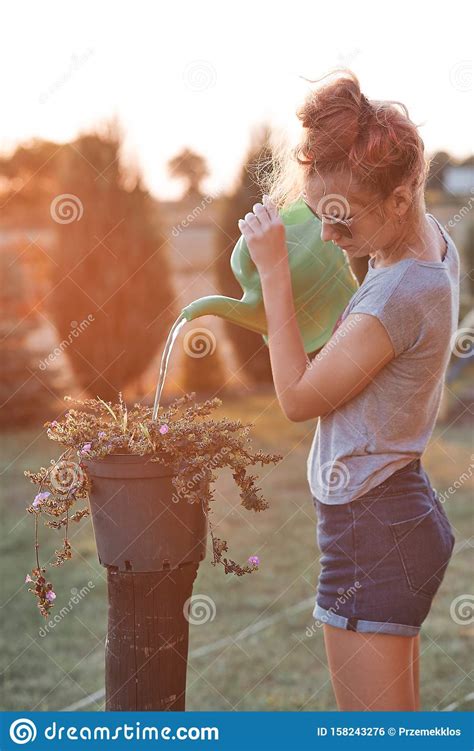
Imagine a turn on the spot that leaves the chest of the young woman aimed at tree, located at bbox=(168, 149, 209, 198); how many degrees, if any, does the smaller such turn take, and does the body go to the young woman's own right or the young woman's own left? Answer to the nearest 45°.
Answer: approximately 90° to the young woman's own right

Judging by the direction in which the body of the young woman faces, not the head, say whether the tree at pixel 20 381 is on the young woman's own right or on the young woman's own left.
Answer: on the young woman's own right

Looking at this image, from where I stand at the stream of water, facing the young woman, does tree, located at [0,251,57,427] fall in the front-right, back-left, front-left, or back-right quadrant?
back-left

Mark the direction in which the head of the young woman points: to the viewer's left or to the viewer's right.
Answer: to the viewer's left

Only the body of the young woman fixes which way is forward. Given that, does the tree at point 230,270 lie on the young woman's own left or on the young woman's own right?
on the young woman's own right

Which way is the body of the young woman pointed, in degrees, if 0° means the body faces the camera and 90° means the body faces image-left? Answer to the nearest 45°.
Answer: approximately 90°
